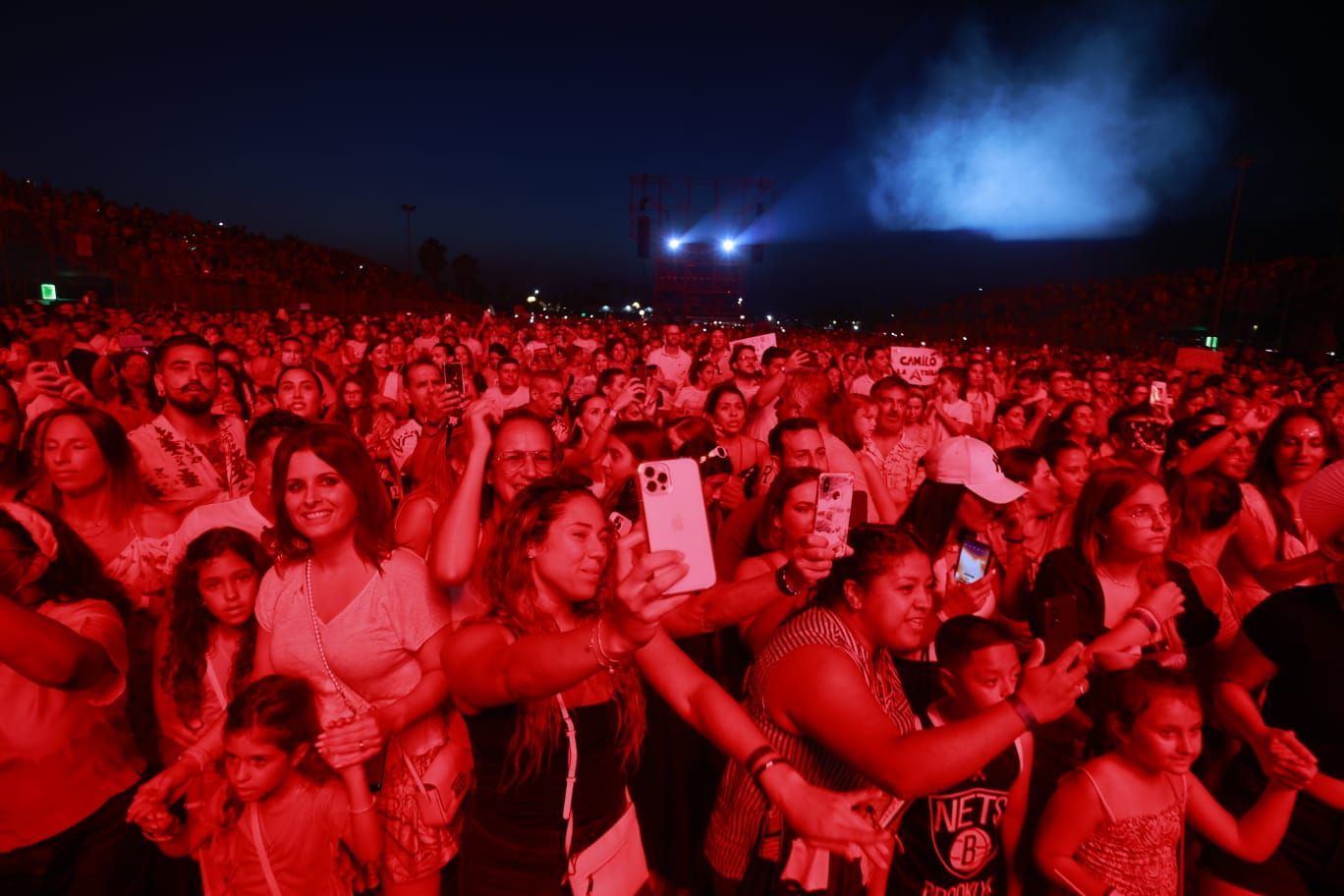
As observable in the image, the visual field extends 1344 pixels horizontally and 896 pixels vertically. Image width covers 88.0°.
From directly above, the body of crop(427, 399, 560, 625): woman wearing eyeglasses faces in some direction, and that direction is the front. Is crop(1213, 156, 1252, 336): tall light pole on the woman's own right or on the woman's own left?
on the woman's own left

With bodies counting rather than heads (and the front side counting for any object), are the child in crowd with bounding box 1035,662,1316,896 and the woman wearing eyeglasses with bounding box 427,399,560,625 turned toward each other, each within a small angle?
no

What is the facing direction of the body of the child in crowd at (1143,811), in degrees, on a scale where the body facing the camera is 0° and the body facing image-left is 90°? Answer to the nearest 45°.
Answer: approximately 315°

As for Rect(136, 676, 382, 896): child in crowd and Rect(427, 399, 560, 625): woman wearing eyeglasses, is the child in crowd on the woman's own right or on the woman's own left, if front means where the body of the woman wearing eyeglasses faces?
on the woman's own right

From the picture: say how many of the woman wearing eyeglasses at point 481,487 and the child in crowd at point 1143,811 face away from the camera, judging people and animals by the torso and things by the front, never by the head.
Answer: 0

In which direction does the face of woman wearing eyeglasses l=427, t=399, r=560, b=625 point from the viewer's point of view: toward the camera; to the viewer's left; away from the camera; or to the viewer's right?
toward the camera

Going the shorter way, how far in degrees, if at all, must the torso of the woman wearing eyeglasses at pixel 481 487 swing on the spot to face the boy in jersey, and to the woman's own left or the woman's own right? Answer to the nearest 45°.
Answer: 0° — they already face them

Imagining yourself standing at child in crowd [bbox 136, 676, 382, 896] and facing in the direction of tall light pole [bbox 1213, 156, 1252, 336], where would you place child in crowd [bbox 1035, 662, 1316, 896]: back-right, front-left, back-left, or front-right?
front-right

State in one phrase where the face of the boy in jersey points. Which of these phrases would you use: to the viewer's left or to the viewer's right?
to the viewer's right

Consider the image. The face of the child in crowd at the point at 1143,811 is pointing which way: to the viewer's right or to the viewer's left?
to the viewer's right

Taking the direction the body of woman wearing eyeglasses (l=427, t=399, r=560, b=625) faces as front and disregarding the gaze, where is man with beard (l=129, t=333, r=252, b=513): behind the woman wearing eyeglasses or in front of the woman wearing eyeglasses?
behind

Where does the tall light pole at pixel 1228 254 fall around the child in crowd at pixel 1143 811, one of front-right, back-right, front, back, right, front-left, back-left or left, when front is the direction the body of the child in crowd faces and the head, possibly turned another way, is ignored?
back-left

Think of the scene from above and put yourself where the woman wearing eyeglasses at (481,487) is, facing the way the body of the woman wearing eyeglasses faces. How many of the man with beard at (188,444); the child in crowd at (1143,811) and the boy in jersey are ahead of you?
2

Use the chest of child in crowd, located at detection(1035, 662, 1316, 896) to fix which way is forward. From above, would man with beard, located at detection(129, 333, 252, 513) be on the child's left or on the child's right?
on the child's right

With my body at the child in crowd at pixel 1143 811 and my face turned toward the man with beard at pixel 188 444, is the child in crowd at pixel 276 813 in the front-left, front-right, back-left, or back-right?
front-left

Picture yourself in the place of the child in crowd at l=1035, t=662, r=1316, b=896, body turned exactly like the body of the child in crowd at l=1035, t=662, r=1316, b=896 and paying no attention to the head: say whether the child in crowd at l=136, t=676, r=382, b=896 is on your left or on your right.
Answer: on your right
